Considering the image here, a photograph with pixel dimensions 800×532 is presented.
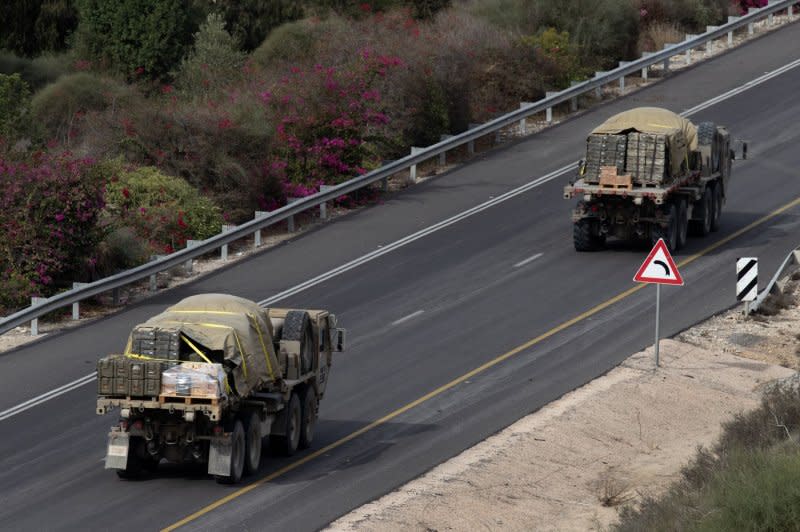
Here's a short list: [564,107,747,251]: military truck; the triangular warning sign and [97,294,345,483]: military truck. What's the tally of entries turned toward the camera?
1

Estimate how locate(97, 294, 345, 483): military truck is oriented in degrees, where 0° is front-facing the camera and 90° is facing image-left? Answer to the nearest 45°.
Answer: approximately 225°

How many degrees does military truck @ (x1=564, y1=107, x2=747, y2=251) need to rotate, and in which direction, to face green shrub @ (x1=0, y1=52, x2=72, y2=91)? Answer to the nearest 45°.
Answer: approximately 90° to its left

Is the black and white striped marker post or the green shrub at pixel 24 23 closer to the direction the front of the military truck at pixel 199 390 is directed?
the black and white striped marker post

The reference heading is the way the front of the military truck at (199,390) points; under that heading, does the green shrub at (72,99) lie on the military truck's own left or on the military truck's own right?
on the military truck's own left

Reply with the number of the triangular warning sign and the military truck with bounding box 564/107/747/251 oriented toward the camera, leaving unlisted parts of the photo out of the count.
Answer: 1

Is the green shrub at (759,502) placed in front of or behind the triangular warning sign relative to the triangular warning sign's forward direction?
in front

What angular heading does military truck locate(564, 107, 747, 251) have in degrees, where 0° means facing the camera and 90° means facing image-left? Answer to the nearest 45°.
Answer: approximately 225°

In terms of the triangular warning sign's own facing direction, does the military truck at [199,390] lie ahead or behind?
ahead

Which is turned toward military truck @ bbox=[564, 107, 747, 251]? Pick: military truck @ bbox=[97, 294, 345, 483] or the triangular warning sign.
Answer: military truck @ bbox=[97, 294, 345, 483]

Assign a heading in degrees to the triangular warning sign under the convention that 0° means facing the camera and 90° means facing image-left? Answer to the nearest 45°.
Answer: approximately 0°
